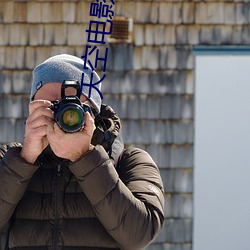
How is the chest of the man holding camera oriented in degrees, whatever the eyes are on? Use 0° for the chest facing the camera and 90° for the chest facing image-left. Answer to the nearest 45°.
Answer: approximately 0°
